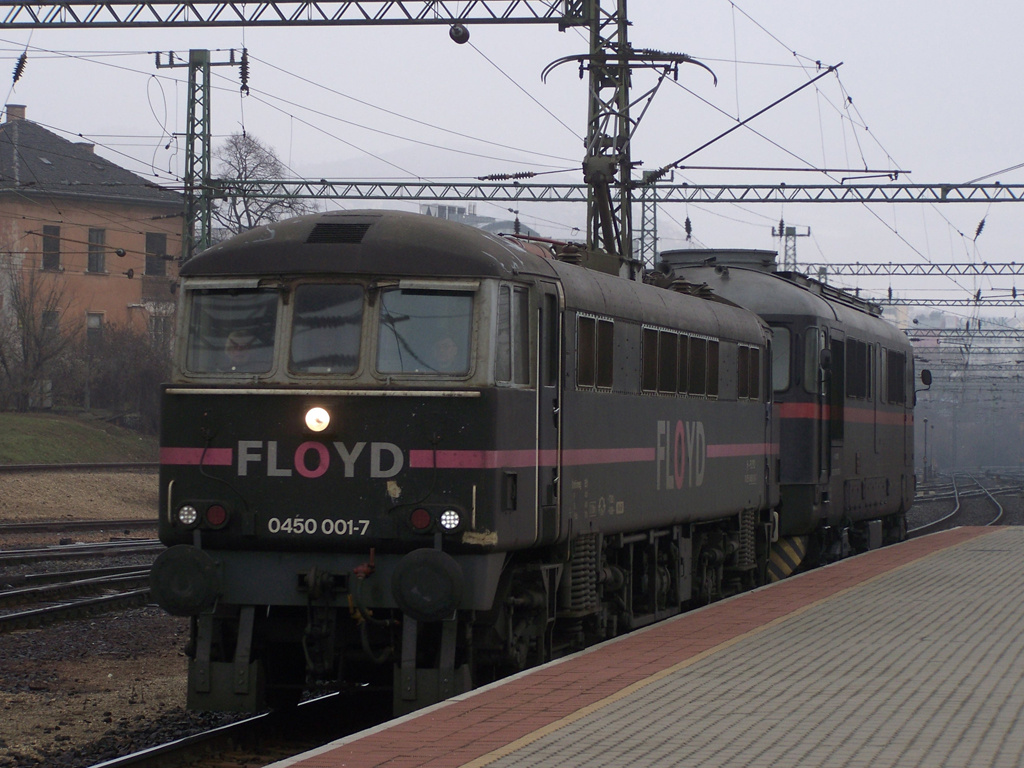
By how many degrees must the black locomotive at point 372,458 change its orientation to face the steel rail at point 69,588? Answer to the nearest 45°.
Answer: approximately 90° to its right

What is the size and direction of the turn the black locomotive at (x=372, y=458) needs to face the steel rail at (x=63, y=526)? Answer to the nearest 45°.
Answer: approximately 90° to its right

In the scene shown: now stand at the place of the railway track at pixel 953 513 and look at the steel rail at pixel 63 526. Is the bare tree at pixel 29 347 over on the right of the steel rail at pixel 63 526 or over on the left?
right

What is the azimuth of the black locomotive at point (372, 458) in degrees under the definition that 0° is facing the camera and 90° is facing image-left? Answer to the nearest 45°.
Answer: approximately 45°

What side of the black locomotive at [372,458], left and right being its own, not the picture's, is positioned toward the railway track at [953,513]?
back

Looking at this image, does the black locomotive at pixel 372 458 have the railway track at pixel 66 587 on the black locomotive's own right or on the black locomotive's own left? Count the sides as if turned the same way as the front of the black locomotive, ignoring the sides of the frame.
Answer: on the black locomotive's own right
